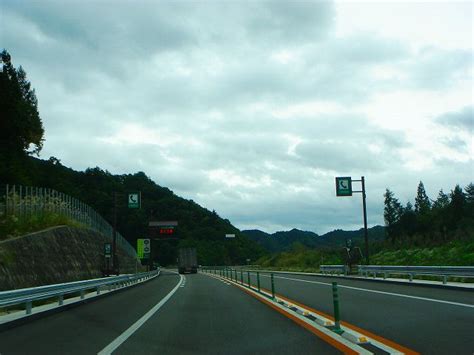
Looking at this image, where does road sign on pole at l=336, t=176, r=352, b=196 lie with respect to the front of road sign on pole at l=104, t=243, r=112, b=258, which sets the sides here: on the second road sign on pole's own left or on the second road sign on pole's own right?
on the second road sign on pole's own left

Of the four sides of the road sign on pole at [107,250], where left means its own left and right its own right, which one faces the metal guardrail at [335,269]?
left

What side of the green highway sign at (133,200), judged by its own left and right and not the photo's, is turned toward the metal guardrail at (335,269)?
left

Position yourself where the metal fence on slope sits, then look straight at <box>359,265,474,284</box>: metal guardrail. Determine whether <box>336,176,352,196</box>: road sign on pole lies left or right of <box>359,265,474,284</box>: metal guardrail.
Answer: left

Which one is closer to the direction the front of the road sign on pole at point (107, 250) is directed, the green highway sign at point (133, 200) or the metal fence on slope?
the metal fence on slope

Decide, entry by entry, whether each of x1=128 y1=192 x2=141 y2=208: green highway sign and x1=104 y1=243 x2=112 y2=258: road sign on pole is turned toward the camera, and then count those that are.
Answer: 2

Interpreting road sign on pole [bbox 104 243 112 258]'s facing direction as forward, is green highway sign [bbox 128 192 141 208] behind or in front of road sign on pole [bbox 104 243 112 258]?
behind

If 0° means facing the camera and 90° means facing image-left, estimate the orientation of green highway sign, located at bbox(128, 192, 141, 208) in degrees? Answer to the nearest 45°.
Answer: approximately 0°

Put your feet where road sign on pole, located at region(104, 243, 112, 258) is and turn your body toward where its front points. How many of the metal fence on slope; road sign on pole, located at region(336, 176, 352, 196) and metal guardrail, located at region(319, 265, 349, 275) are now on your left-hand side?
2
